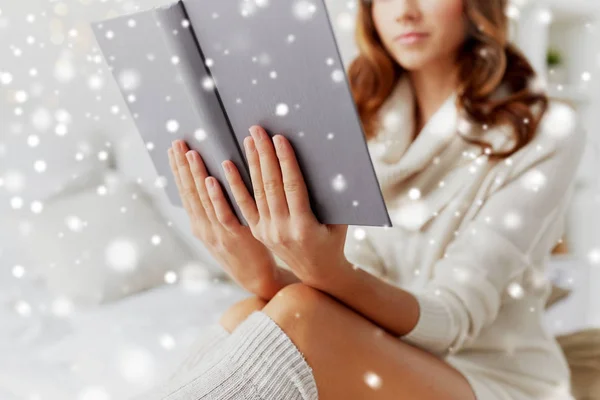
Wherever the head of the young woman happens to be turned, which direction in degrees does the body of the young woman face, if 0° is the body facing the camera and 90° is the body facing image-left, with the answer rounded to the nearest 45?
approximately 45°

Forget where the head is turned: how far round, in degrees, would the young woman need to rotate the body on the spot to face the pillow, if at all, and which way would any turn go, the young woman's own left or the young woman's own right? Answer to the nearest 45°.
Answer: approximately 90° to the young woman's own right
